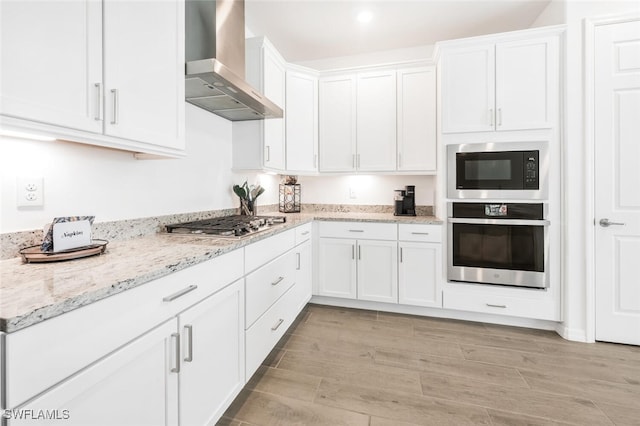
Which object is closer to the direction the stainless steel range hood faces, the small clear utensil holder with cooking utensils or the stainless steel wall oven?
the stainless steel wall oven

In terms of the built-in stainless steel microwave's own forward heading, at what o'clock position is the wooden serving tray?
The wooden serving tray is roughly at 1 o'clock from the built-in stainless steel microwave.

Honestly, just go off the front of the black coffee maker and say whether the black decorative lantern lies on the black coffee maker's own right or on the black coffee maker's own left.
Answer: on the black coffee maker's own right

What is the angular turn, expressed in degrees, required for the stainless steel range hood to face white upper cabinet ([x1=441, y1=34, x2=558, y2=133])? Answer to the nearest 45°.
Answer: approximately 45° to its left

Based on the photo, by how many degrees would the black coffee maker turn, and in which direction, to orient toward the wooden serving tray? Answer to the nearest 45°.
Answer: approximately 45° to its right

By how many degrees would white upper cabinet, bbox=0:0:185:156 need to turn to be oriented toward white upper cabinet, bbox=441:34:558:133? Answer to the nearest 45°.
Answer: approximately 45° to its left

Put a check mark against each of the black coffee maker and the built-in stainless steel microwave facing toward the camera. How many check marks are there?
2

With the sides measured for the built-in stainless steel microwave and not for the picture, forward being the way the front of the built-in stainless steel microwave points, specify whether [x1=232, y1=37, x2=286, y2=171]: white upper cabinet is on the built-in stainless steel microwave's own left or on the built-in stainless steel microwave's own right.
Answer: on the built-in stainless steel microwave's own right
